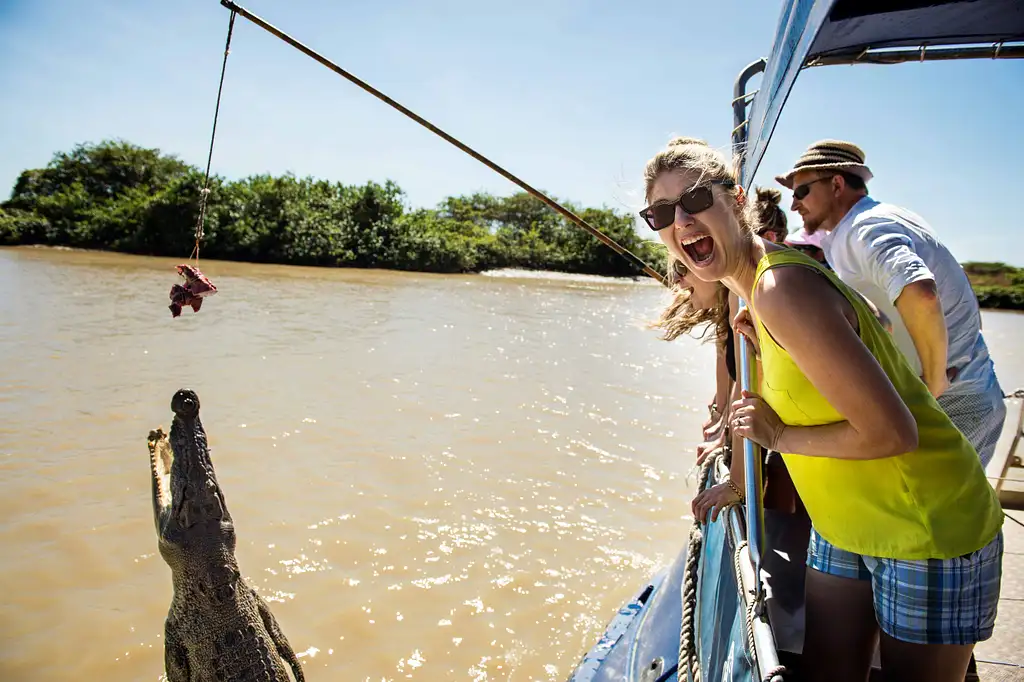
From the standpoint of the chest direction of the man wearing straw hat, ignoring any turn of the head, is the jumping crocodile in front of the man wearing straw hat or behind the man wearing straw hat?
in front

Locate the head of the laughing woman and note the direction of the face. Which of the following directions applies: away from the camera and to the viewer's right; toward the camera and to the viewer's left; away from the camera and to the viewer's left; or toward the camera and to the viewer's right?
toward the camera and to the viewer's left

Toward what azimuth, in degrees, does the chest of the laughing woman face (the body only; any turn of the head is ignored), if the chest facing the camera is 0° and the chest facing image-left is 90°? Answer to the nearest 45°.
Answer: approximately 90°

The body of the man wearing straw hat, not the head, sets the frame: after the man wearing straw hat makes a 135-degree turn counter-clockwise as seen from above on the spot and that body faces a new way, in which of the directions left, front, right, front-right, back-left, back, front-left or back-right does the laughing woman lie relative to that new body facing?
front-right

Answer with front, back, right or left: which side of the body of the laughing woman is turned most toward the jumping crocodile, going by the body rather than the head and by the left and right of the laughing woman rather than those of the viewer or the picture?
front

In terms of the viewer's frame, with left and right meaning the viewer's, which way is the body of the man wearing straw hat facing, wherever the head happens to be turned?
facing to the left of the viewer
